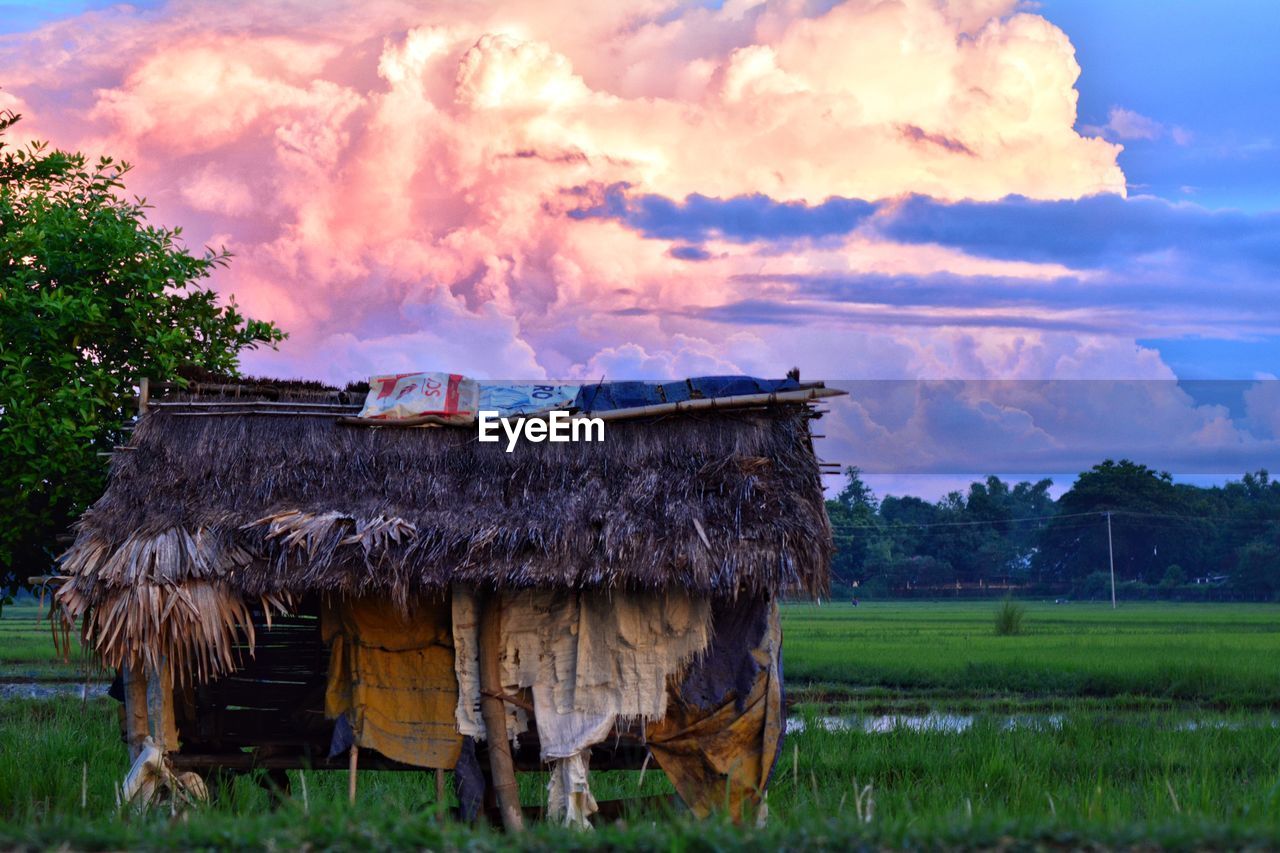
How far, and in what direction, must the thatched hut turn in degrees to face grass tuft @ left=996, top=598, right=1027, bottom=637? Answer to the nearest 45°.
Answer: approximately 135° to its left

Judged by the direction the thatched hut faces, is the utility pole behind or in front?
behind

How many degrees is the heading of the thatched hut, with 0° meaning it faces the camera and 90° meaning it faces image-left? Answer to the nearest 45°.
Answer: approximately 0°
